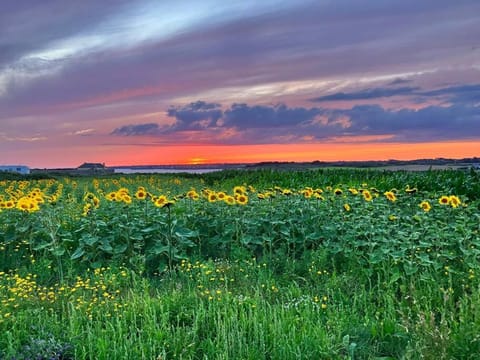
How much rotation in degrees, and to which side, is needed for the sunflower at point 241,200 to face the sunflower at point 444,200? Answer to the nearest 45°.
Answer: approximately 90° to its left

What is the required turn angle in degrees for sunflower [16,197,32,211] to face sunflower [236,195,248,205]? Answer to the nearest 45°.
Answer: approximately 90° to its left

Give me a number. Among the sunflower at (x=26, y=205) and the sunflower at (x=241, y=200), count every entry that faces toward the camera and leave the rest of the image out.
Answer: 2

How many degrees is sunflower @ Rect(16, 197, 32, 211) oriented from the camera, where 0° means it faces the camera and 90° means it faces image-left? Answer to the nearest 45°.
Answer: approximately 0°

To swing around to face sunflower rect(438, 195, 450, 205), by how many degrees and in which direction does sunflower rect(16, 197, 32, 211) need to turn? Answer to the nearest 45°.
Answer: approximately 45° to its left

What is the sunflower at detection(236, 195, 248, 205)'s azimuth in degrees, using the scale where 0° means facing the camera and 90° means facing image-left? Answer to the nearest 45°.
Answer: approximately 0°

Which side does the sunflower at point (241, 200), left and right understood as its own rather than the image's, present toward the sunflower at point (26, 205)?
right
